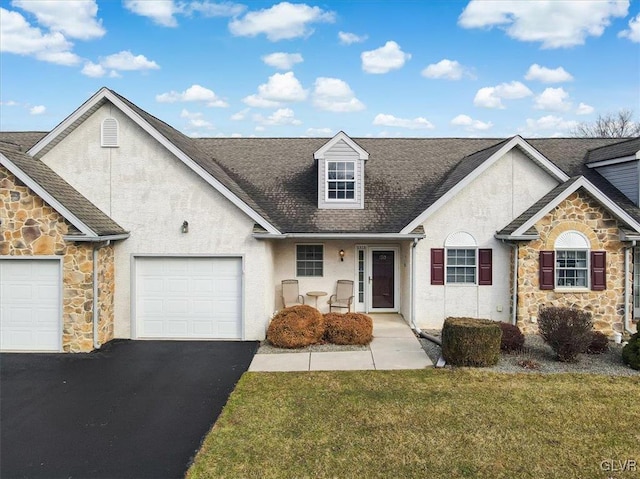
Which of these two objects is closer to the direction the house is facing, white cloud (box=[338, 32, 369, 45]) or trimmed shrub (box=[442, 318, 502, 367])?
the trimmed shrub

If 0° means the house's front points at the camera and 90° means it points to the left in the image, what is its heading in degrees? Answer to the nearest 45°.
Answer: approximately 0°

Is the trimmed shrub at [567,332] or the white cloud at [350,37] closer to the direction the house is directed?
the trimmed shrub

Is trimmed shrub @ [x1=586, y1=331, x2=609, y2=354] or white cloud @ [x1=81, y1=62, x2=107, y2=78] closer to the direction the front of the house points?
the trimmed shrub

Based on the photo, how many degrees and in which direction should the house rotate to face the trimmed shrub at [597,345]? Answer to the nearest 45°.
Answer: approximately 90° to its left

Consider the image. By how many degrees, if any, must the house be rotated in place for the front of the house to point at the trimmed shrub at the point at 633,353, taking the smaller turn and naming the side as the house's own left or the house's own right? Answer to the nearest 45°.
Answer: approximately 90° to the house's own left

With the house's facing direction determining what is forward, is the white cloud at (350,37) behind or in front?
behind

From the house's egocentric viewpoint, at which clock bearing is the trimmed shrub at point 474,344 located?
The trimmed shrub is roughly at 10 o'clock from the house.

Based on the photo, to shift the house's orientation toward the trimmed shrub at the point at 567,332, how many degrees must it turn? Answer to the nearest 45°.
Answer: approximately 90° to its left

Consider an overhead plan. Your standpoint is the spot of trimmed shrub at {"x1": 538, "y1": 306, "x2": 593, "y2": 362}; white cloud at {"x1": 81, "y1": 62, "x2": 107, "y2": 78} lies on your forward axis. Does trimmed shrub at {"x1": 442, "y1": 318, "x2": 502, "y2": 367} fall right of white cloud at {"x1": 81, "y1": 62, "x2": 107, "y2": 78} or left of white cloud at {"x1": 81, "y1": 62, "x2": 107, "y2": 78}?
left

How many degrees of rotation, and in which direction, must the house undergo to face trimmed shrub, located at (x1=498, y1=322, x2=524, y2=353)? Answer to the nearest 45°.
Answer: approximately 90° to its left
